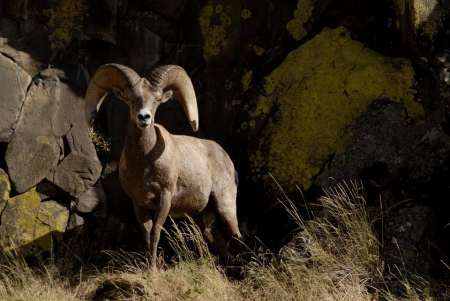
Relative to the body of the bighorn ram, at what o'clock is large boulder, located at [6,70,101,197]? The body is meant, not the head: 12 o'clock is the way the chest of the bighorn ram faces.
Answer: The large boulder is roughly at 3 o'clock from the bighorn ram.

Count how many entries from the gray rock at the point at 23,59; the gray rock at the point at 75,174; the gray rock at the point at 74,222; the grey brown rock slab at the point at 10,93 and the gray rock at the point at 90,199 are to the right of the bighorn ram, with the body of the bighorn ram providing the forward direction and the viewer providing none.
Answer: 5

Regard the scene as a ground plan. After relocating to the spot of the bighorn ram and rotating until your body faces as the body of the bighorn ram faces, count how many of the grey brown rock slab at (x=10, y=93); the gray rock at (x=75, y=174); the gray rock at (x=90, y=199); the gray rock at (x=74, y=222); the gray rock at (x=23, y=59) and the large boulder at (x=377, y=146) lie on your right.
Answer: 5

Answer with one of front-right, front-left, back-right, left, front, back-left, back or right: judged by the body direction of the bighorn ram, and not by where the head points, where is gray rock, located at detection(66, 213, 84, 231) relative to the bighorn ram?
right

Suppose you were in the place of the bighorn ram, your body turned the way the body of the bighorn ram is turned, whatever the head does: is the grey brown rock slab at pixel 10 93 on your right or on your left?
on your right

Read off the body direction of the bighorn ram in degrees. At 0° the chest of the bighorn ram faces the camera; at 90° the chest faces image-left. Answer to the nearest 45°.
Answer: approximately 45°

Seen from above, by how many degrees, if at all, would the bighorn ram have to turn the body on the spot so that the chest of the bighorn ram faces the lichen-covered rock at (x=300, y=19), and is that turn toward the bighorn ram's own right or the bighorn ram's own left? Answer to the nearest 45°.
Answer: approximately 180°

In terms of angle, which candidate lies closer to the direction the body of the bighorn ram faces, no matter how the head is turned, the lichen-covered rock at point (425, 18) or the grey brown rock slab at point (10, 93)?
the grey brown rock slab

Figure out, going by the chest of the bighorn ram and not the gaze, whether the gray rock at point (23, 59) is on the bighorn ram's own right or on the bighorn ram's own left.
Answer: on the bighorn ram's own right

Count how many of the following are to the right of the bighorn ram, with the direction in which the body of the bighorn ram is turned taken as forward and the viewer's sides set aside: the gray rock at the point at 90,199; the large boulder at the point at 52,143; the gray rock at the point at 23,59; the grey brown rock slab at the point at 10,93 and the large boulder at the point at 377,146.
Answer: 4

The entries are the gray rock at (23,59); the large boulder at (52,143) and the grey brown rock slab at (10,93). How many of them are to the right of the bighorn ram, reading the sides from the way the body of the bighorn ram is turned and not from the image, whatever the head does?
3

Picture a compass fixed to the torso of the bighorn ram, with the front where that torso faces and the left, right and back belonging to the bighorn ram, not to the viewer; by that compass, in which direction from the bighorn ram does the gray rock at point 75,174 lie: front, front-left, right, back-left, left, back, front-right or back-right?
right
